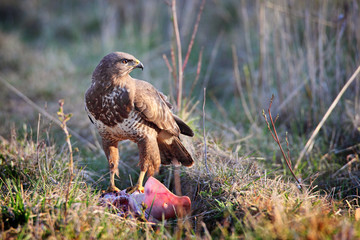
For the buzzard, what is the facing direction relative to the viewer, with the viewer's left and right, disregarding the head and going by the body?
facing the viewer and to the left of the viewer
